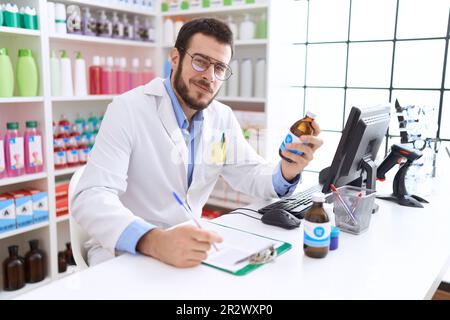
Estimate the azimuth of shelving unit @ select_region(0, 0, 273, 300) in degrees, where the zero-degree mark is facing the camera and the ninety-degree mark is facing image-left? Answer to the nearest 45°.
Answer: approximately 315°

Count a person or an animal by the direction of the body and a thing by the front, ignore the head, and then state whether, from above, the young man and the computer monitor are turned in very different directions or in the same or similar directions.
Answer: very different directions

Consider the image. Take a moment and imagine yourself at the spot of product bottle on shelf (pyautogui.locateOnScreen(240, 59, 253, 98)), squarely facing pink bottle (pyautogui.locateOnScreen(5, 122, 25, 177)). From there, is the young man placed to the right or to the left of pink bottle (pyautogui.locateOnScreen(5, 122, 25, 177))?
left

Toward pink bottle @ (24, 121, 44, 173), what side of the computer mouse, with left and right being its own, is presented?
back

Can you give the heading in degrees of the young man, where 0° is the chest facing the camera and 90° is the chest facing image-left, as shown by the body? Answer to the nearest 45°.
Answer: approximately 315°

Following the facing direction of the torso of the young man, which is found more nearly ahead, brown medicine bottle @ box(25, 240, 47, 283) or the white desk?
the white desk

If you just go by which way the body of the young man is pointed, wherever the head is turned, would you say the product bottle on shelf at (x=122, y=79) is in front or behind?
behind
